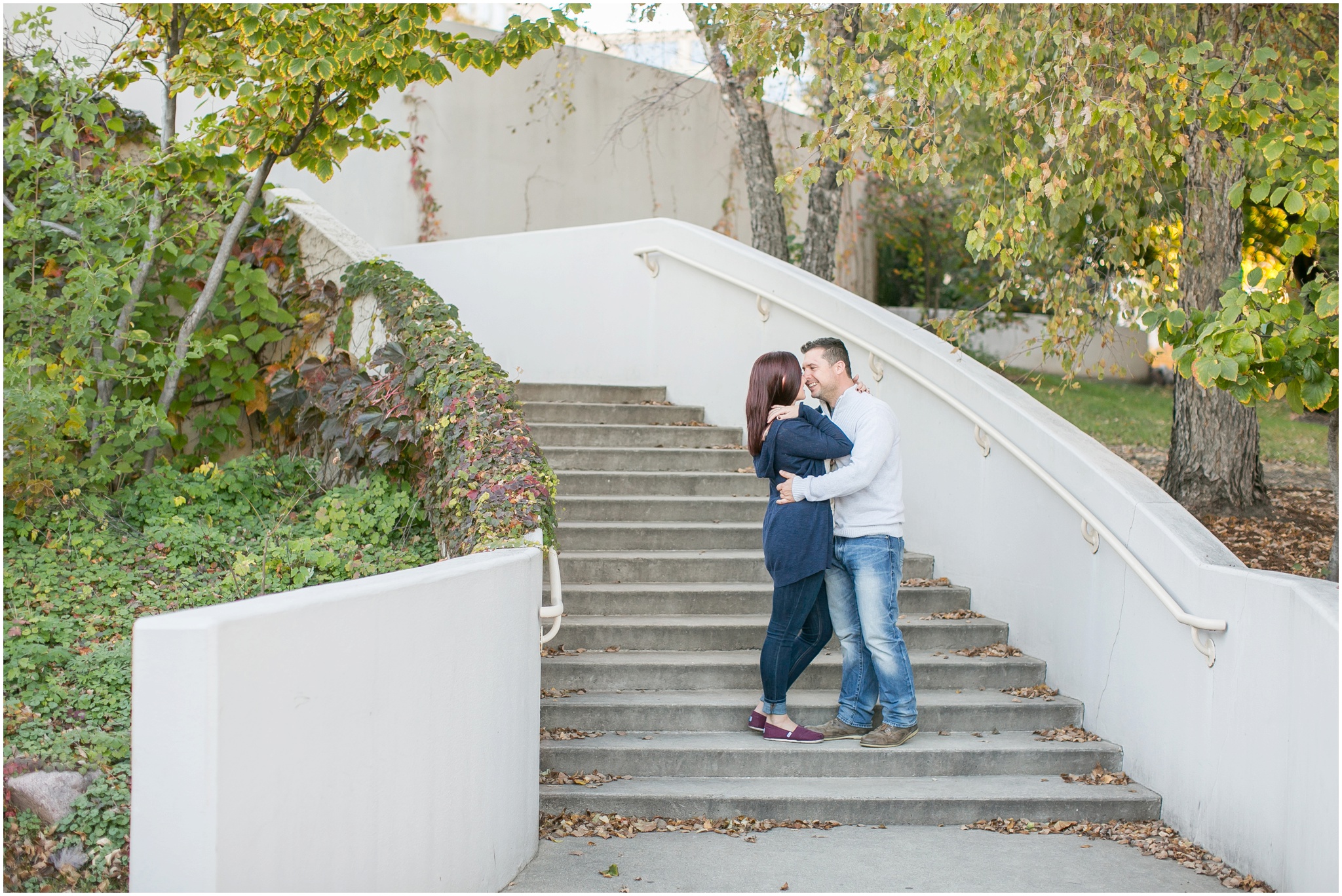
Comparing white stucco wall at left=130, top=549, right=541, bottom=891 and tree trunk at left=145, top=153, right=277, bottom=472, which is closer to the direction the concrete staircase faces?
the white stucco wall

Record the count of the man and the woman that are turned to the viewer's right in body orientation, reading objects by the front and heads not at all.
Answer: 1

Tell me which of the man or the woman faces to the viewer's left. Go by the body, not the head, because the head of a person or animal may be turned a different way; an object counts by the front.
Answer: the man

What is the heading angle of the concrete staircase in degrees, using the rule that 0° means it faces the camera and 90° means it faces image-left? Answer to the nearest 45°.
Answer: approximately 0°

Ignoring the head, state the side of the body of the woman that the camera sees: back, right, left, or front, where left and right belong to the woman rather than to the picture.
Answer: right

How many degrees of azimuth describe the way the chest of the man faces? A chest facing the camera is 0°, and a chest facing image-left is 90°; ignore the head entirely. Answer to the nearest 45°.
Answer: approximately 90°

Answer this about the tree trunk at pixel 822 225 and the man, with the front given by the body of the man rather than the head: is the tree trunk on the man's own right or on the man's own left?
on the man's own right

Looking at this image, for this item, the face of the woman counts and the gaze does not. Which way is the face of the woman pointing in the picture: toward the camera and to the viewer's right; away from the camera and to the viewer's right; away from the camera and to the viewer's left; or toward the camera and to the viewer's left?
away from the camera and to the viewer's right

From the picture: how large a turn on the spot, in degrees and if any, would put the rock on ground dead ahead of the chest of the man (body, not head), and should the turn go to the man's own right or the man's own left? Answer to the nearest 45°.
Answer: approximately 45° to the man's own left

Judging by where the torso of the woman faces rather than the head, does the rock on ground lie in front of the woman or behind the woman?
behind
